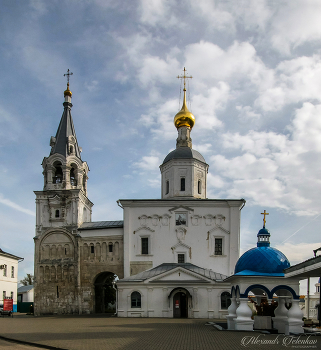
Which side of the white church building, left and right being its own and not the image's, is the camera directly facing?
front
